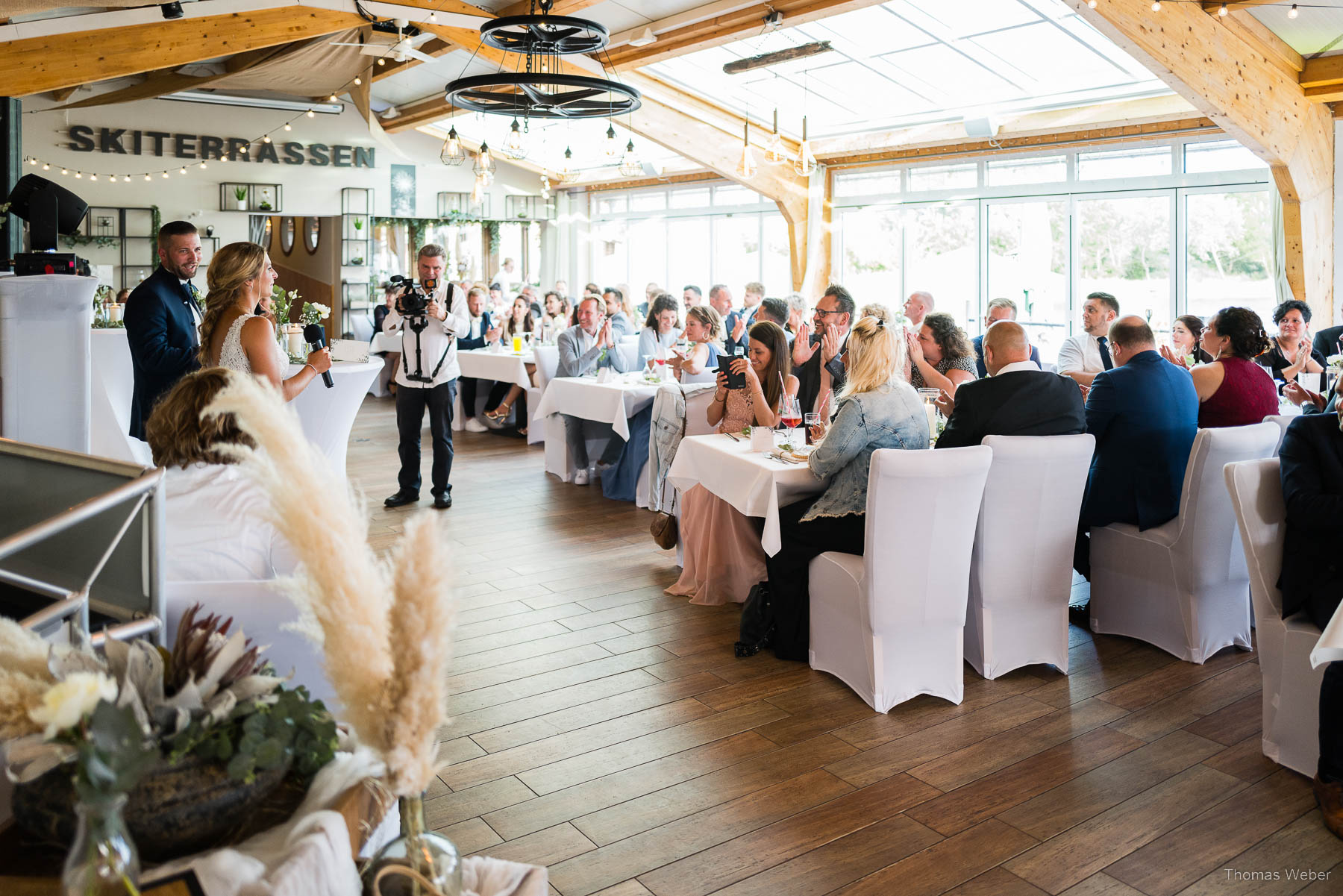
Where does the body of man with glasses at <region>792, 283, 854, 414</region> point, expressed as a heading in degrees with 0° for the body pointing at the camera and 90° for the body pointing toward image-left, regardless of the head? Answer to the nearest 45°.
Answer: approximately 45°

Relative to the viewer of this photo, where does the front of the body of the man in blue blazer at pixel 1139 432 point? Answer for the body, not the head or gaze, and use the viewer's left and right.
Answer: facing away from the viewer and to the left of the viewer

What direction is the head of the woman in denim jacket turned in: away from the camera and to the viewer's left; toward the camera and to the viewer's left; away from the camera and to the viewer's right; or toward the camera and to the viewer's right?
away from the camera and to the viewer's left
